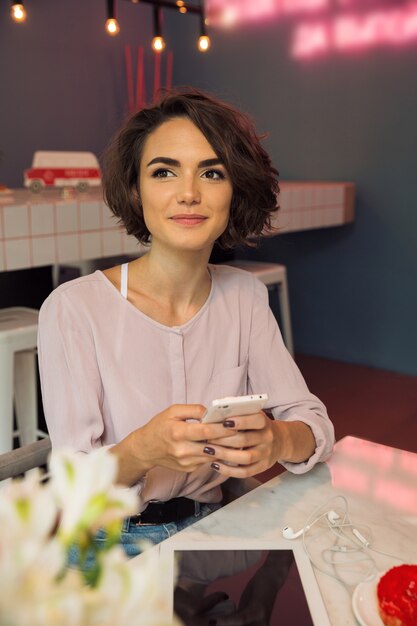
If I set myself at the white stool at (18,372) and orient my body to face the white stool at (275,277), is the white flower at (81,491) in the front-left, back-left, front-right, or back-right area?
back-right

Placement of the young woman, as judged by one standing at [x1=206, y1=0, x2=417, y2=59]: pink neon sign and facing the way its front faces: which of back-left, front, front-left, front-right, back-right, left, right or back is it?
front-left

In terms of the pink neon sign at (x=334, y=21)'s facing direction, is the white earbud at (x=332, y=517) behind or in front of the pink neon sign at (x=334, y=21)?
in front

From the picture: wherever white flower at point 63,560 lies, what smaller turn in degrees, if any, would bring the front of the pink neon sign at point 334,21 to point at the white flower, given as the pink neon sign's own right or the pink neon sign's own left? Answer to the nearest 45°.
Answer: approximately 45° to the pink neon sign's own left

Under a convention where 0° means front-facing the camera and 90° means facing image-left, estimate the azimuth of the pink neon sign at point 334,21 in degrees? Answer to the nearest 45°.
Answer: approximately 45°

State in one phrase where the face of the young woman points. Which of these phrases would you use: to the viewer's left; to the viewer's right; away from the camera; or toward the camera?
toward the camera

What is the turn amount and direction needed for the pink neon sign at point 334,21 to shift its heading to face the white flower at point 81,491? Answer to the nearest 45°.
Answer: approximately 45° to its left

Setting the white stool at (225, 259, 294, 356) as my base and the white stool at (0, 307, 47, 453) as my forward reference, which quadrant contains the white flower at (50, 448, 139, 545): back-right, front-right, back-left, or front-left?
front-left

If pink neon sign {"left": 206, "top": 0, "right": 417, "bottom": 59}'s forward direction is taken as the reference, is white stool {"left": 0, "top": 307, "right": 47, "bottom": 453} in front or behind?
in front
